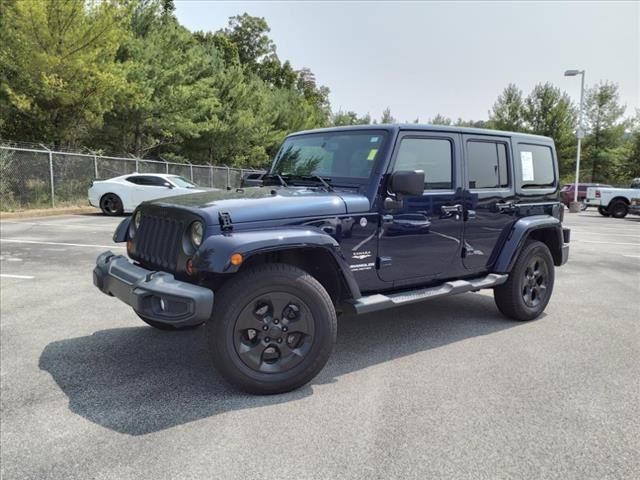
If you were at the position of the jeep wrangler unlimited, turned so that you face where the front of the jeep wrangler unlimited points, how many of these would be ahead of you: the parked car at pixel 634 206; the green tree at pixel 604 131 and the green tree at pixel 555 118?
0

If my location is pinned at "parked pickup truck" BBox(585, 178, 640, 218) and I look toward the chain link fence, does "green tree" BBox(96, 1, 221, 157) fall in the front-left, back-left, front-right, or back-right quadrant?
front-right

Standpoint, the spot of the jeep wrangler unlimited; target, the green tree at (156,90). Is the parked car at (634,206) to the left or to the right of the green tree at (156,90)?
right

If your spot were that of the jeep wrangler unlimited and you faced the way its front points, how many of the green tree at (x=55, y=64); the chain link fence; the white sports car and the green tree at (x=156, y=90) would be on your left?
0

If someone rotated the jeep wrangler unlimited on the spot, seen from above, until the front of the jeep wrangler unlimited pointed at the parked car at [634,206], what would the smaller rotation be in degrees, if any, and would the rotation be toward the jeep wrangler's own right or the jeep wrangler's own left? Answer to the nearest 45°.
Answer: approximately 180°

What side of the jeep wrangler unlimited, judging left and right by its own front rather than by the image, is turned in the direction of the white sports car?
right

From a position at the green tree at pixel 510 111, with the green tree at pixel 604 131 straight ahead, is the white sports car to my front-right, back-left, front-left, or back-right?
back-right

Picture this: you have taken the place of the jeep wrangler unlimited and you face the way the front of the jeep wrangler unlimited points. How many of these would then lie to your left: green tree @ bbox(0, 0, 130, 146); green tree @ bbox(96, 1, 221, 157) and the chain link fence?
0

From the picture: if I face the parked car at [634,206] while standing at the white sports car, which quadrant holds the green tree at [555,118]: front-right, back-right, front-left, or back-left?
front-left

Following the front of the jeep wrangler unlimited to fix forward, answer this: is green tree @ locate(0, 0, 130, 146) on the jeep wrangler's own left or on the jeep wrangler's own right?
on the jeep wrangler's own right

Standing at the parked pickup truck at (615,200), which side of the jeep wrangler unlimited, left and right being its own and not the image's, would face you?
back

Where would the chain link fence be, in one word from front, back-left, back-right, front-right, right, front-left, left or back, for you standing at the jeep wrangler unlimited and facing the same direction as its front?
right

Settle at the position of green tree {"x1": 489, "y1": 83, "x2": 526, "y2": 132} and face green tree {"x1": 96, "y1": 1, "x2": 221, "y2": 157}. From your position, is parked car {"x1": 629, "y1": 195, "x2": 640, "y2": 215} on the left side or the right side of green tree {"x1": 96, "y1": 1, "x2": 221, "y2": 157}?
left

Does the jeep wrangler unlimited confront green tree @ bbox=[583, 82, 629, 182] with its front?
no

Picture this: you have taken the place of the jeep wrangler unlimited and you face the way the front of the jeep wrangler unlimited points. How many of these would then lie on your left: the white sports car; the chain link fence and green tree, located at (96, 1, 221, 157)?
0

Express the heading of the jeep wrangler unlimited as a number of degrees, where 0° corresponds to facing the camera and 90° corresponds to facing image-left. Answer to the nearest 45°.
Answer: approximately 45°

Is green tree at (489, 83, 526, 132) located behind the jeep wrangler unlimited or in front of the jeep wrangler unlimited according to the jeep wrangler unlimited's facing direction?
behind

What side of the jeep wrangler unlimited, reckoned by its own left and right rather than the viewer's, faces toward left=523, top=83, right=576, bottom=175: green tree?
back
